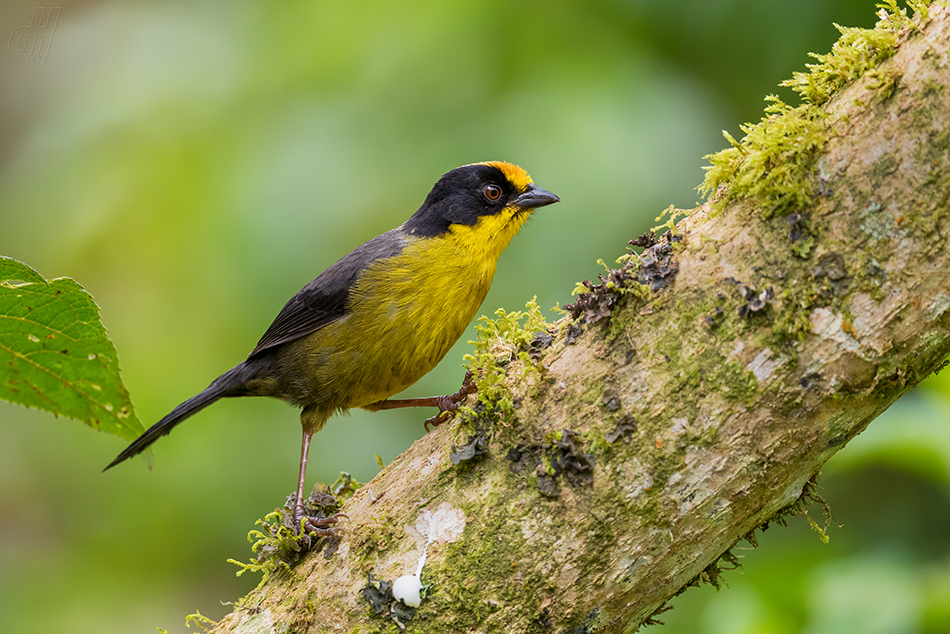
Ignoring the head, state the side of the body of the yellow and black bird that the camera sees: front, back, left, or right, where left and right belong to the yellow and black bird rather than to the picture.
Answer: right

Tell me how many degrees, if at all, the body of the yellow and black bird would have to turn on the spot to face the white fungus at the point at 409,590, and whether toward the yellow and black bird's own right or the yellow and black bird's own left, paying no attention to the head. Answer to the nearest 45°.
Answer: approximately 90° to the yellow and black bird's own right
